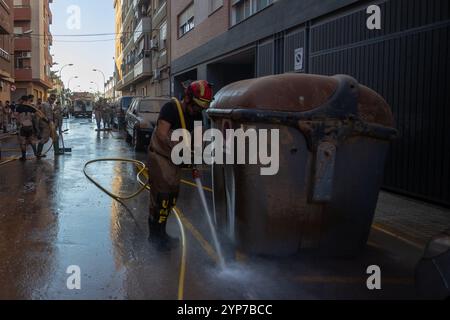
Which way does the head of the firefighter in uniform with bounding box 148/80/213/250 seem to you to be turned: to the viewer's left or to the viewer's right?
to the viewer's right

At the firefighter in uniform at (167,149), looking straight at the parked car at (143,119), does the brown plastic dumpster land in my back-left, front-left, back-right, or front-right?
back-right

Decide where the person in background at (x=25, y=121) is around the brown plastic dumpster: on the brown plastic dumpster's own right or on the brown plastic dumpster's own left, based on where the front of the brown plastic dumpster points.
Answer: on the brown plastic dumpster's own right

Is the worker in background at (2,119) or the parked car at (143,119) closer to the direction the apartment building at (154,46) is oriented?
the worker in background

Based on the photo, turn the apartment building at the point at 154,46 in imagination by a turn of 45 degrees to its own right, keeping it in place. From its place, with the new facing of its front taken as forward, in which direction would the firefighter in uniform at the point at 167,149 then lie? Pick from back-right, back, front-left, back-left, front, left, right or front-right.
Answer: back-left

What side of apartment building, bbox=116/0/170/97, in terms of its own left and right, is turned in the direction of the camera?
left

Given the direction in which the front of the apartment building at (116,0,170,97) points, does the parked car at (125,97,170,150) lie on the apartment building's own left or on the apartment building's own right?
on the apartment building's own left

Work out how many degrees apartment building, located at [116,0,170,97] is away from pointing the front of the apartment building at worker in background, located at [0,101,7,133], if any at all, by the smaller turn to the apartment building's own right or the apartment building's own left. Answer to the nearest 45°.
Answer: approximately 45° to the apartment building's own left

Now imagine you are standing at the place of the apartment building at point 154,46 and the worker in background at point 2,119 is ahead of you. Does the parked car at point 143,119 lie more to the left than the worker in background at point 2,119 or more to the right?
left

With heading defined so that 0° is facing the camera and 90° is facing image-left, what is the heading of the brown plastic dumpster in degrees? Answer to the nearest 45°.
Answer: approximately 90°
